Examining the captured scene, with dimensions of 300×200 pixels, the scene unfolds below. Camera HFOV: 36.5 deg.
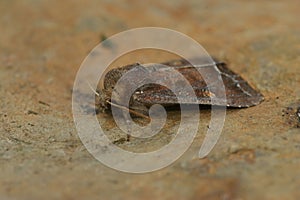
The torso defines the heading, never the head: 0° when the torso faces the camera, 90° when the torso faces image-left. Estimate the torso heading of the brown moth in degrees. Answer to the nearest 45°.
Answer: approximately 90°
